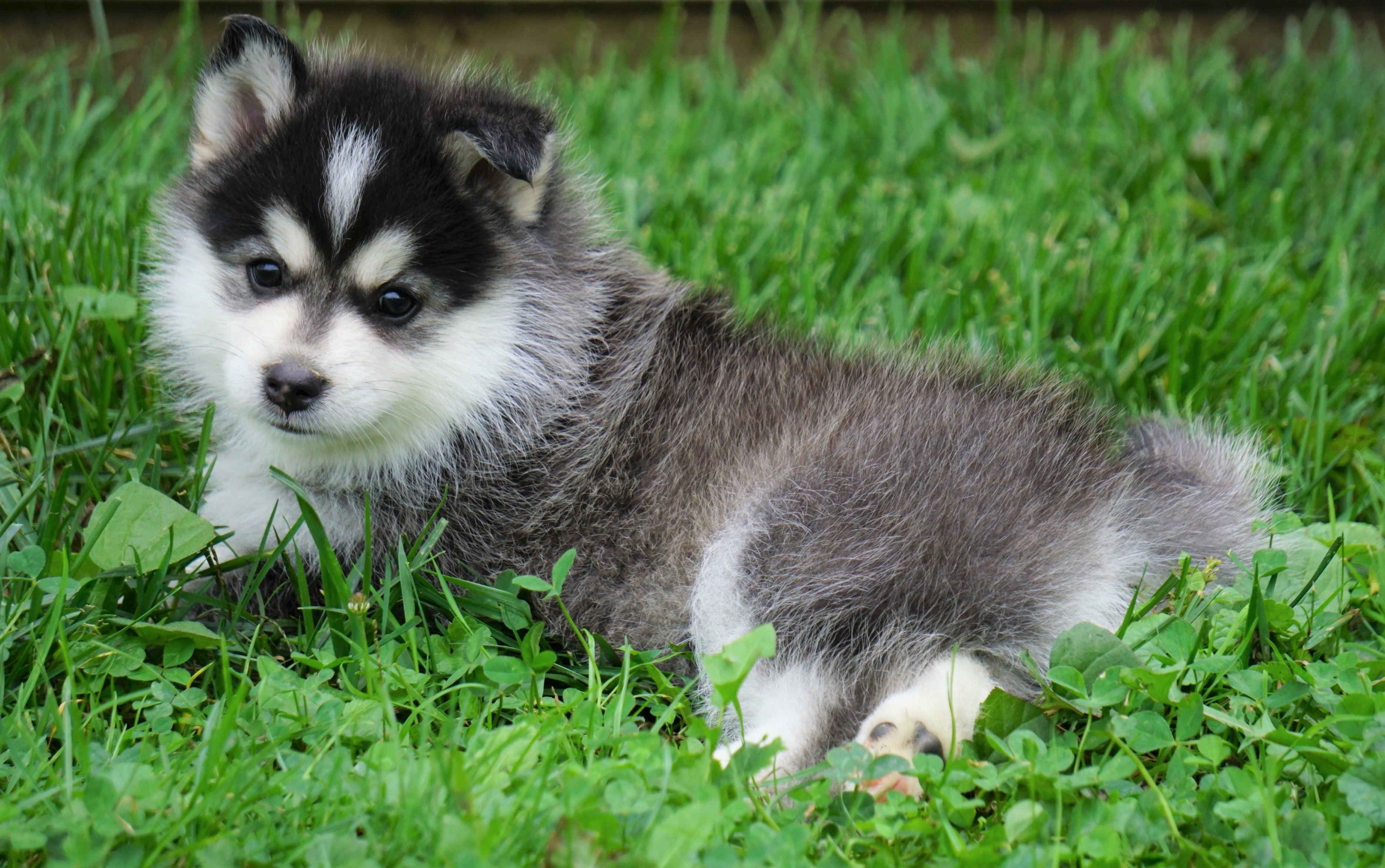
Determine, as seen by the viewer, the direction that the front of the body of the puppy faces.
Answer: to the viewer's left
